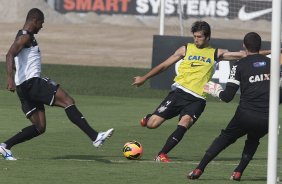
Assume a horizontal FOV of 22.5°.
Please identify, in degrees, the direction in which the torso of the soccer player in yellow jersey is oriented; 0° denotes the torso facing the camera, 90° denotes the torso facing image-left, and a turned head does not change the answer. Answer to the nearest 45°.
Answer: approximately 0°

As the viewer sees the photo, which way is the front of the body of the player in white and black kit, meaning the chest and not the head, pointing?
to the viewer's right

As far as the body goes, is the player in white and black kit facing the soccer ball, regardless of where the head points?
yes

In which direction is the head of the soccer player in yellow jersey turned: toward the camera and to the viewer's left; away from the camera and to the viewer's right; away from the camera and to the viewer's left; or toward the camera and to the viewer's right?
toward the camera and to the viewer's left

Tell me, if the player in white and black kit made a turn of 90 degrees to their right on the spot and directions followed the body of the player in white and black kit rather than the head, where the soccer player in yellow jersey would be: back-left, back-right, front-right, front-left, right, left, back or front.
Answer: left

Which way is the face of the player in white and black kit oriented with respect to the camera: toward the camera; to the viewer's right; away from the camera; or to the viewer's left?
to the viewer's right
